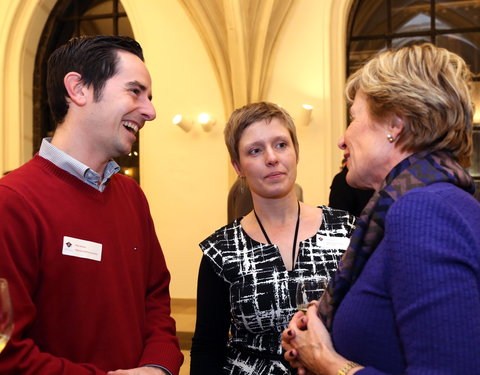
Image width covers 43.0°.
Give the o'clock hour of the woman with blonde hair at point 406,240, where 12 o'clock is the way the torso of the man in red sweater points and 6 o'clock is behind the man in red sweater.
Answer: The woman with blonde hair is roughly at 12 o'clock from the man in red sweater.

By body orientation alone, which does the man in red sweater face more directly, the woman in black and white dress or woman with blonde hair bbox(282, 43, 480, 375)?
the woman with blonde hair

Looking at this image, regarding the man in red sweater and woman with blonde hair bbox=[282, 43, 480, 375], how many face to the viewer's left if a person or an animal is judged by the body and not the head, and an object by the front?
1

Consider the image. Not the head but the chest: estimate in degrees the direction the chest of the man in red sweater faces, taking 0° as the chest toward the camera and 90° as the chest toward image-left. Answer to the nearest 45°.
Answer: approximately 315°

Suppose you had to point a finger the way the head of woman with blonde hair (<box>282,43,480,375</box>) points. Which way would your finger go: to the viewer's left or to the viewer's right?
to the viewer's left

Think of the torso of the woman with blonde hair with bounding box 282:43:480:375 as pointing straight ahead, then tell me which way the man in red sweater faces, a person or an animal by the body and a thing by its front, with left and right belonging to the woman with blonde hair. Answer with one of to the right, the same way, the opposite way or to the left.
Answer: the opposite way

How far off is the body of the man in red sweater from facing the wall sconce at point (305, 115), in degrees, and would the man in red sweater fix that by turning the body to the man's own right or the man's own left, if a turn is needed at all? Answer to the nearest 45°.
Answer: approximately 90° to the man's own left

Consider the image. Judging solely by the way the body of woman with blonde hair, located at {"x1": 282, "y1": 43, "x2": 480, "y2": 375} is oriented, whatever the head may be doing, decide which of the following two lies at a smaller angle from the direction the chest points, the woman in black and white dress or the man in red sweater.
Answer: the man in red sweater

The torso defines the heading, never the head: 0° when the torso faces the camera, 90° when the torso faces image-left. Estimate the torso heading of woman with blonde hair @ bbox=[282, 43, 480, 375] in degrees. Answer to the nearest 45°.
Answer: approximately 90°

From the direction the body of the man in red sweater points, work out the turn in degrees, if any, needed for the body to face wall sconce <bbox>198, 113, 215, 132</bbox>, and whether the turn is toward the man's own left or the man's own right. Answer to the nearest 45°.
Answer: approximately 135° to the man's own left

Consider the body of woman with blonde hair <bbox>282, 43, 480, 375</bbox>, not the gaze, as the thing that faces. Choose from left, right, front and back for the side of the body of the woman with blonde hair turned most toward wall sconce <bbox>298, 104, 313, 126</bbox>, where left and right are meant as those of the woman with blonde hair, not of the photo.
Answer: right

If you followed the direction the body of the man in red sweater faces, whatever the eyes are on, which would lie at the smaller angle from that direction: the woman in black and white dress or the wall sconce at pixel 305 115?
the woman in black and white dress

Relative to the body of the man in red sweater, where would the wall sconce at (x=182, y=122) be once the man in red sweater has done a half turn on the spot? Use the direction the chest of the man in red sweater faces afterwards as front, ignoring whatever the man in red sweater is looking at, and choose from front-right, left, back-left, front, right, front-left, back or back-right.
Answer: front-right
